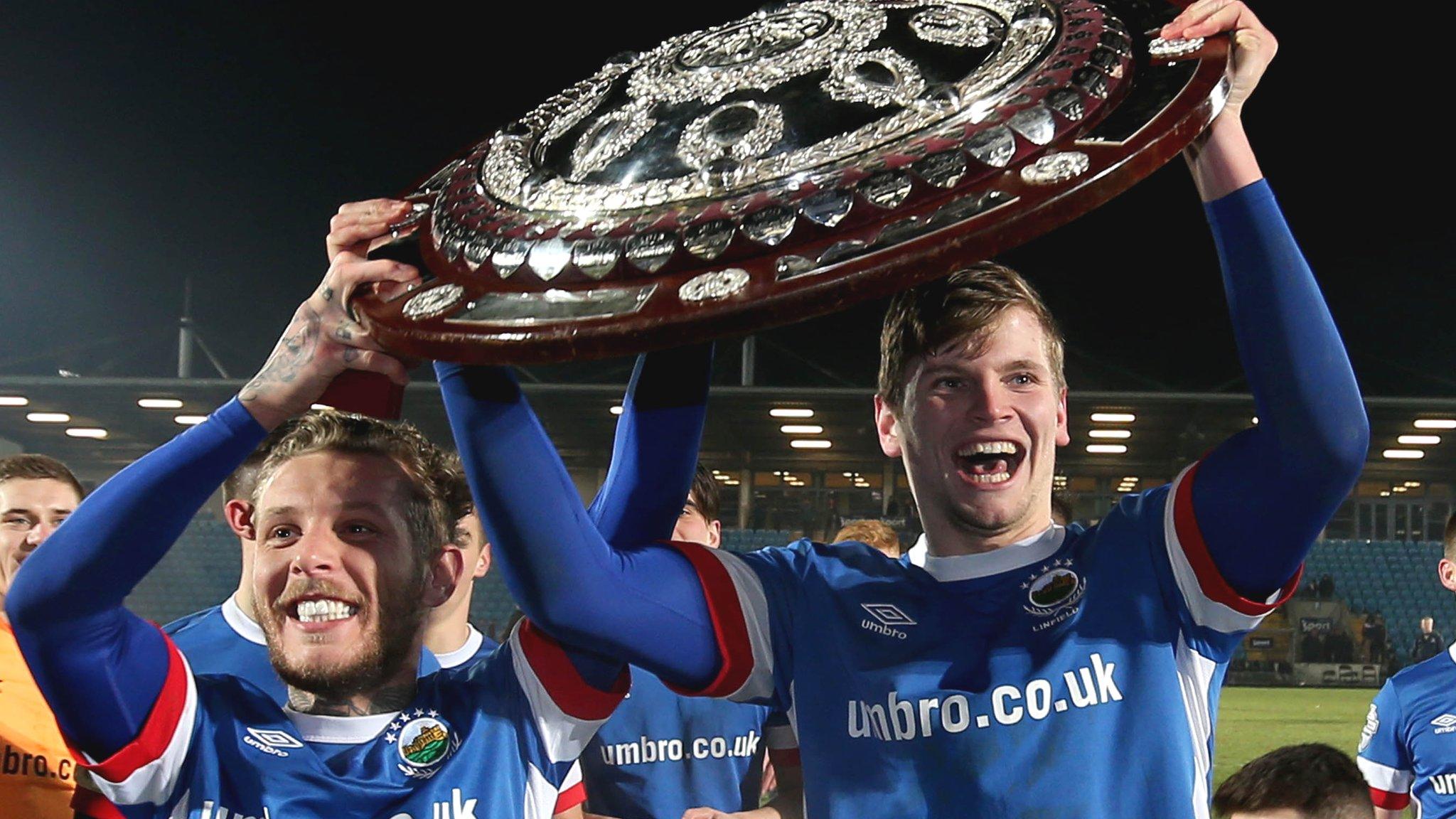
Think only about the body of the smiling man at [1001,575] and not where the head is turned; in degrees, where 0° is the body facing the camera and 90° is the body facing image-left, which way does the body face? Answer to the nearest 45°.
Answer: approximately 0°

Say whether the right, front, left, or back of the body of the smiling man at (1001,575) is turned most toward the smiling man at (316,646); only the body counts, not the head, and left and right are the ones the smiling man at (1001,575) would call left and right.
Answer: right
